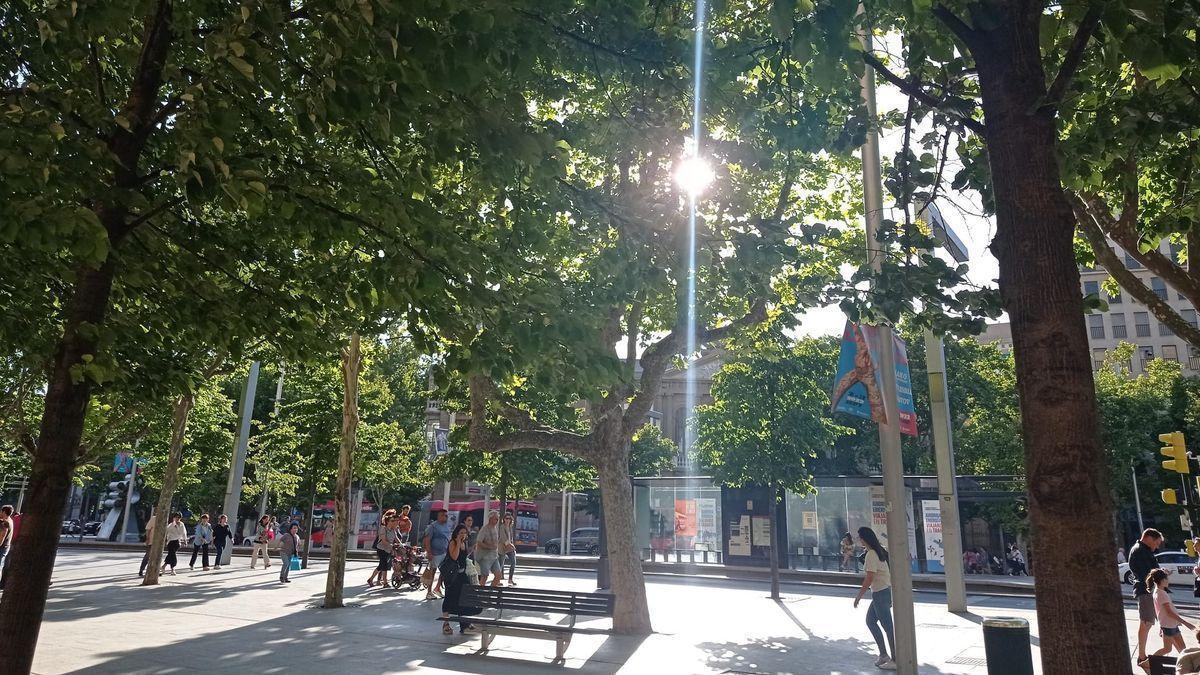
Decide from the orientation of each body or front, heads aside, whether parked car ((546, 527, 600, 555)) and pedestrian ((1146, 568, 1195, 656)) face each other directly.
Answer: no

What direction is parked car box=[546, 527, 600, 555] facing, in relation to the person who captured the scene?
facing to the left of the viewer

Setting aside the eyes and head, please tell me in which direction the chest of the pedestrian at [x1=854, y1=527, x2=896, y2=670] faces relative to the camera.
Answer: to the viewer's left

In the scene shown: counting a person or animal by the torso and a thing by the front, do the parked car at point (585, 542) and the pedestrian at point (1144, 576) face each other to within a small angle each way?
no

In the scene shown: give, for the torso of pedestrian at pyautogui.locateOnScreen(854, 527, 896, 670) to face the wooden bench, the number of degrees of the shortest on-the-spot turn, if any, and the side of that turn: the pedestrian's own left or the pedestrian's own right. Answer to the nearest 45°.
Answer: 0° — they already face it

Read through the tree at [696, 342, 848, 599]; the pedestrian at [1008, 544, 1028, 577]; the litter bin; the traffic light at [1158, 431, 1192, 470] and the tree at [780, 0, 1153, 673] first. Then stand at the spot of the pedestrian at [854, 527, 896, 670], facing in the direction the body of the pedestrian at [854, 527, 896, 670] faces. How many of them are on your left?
2

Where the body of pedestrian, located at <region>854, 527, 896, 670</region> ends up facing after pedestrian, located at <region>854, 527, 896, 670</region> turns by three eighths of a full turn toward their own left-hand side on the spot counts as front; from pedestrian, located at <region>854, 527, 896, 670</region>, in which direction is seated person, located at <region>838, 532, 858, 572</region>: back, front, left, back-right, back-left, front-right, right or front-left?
back-left

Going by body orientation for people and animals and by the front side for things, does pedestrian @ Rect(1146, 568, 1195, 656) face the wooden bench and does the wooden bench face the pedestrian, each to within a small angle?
no

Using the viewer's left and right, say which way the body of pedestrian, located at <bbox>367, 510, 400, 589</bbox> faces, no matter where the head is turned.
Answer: facing to the right of the viewer

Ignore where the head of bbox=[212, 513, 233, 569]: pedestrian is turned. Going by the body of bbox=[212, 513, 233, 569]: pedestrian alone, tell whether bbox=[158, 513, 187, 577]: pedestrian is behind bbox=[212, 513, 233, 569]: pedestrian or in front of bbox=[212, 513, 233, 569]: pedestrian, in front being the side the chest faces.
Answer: in front

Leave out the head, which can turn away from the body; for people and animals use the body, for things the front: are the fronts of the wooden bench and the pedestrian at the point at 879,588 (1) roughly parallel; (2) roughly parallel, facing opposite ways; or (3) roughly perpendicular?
roughly perpendicular

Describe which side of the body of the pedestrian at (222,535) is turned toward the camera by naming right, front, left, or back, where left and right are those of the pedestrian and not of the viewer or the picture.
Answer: front

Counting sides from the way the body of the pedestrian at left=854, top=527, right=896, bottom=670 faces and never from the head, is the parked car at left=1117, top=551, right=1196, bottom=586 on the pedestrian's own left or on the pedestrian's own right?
on the pedestrian's own right
